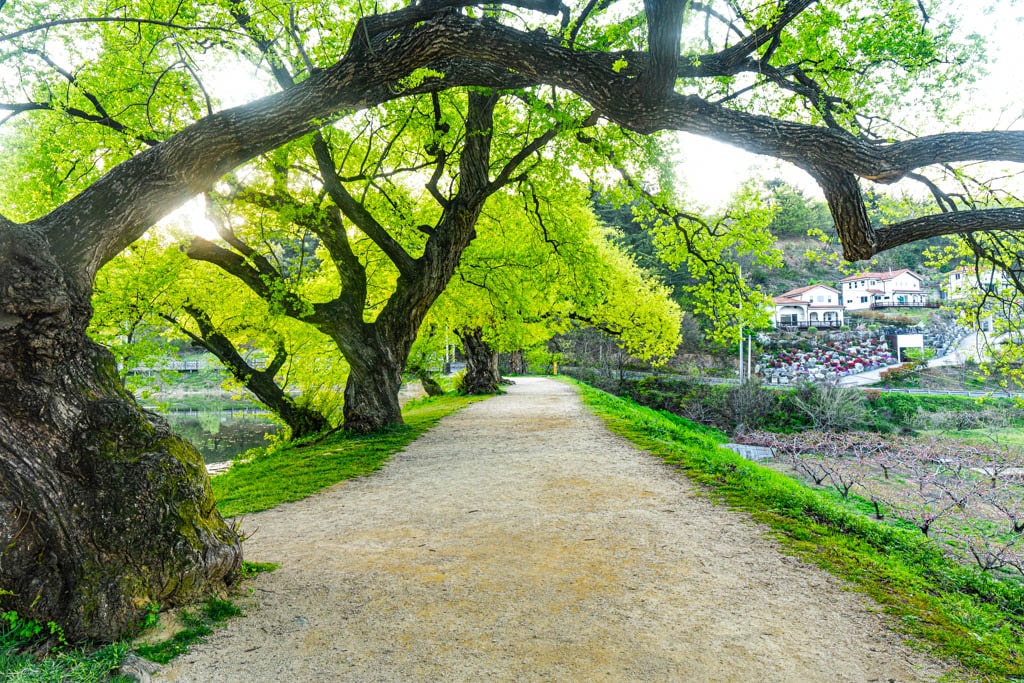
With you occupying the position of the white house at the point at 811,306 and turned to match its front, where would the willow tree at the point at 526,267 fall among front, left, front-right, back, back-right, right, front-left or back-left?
front

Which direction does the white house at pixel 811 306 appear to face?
toward the camera

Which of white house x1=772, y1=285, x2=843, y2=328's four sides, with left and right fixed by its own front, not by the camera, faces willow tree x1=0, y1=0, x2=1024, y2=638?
front

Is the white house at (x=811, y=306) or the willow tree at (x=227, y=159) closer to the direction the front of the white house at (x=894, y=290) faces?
the willow tree

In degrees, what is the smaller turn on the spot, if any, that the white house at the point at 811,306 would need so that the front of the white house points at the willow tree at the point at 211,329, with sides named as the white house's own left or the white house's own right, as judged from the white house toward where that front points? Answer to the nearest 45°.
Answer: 0° — it already faces it

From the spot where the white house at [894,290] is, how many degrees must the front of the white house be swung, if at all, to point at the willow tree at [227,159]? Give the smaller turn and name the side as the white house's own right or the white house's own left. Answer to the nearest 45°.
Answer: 0° — it already faces it

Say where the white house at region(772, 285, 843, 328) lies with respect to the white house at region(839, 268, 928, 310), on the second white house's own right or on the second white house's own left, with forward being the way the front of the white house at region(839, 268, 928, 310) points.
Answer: on the second white house's own right

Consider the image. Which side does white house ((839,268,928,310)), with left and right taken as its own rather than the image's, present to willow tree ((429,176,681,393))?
front

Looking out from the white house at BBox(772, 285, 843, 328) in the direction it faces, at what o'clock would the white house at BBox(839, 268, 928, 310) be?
the white house at BBox(839, 268, 928, 310) is roughly at 8 o'clock from the white house at BBox(772, 285, 843, 328).

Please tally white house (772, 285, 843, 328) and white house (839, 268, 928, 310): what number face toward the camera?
2

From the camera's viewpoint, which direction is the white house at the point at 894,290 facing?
toward the camera

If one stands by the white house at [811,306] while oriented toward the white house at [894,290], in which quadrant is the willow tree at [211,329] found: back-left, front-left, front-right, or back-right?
back-right

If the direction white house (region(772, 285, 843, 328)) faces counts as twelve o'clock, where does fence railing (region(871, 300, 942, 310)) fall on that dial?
The fence railing is roughly at 8 o'clock from the white house.
